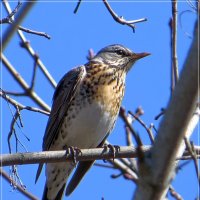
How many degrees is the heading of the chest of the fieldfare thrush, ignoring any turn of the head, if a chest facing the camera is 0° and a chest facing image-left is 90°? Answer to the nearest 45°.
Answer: approximately 315°

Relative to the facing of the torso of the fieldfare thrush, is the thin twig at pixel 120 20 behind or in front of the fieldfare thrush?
in front

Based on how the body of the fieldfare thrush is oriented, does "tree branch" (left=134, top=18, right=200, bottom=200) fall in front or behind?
in front
